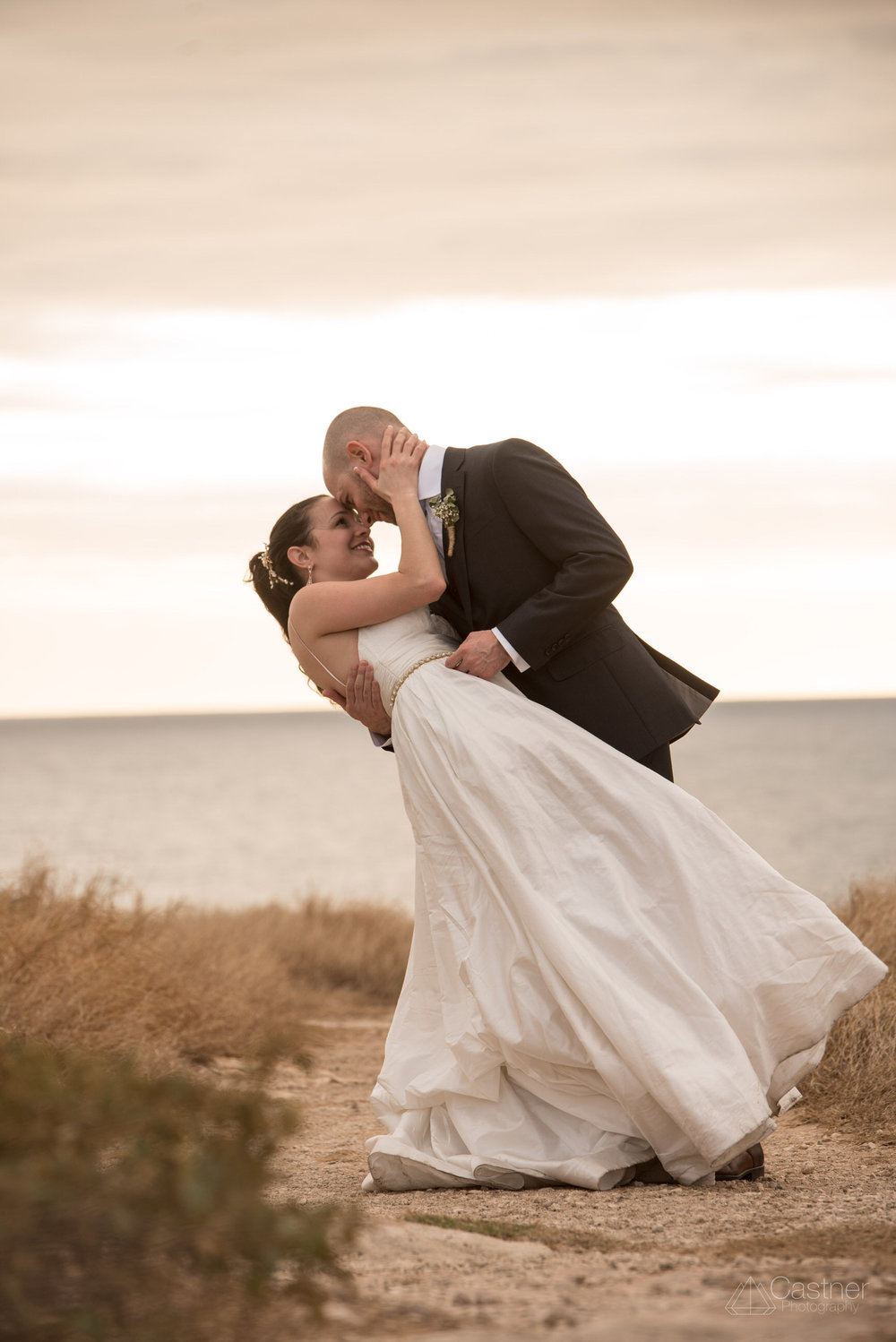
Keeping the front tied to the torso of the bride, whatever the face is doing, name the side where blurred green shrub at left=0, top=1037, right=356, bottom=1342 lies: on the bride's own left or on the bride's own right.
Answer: on the bride's own right

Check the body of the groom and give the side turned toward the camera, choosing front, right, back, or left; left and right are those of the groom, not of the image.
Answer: left

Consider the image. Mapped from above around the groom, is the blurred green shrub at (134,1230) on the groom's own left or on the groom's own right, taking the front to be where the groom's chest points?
on the groom's own left

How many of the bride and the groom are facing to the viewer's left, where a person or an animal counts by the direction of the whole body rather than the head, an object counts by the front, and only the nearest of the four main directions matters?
1

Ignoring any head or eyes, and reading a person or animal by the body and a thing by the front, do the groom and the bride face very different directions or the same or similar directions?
very different directions

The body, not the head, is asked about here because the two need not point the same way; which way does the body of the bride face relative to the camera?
to the viewer's right

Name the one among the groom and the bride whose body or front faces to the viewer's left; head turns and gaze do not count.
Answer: the groom
